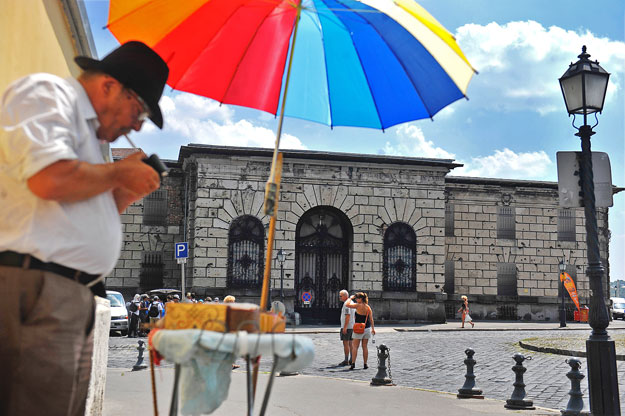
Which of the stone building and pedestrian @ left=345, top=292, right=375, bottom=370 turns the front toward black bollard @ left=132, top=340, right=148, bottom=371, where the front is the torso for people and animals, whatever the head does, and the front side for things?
the stone building

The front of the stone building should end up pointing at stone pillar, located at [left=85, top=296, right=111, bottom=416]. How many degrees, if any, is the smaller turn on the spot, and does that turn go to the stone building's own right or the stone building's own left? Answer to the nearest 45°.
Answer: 0° — it already faces it

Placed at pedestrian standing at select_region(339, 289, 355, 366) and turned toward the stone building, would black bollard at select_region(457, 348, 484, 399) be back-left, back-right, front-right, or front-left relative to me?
back-right

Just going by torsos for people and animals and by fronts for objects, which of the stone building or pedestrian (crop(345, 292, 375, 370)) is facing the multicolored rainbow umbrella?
the stone building

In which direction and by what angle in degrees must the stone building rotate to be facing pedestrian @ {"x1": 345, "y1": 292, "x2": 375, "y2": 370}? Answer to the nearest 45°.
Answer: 0° — it already faces them

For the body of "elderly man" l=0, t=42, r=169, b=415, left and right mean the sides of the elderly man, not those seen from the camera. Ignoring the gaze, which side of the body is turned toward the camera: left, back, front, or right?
right
